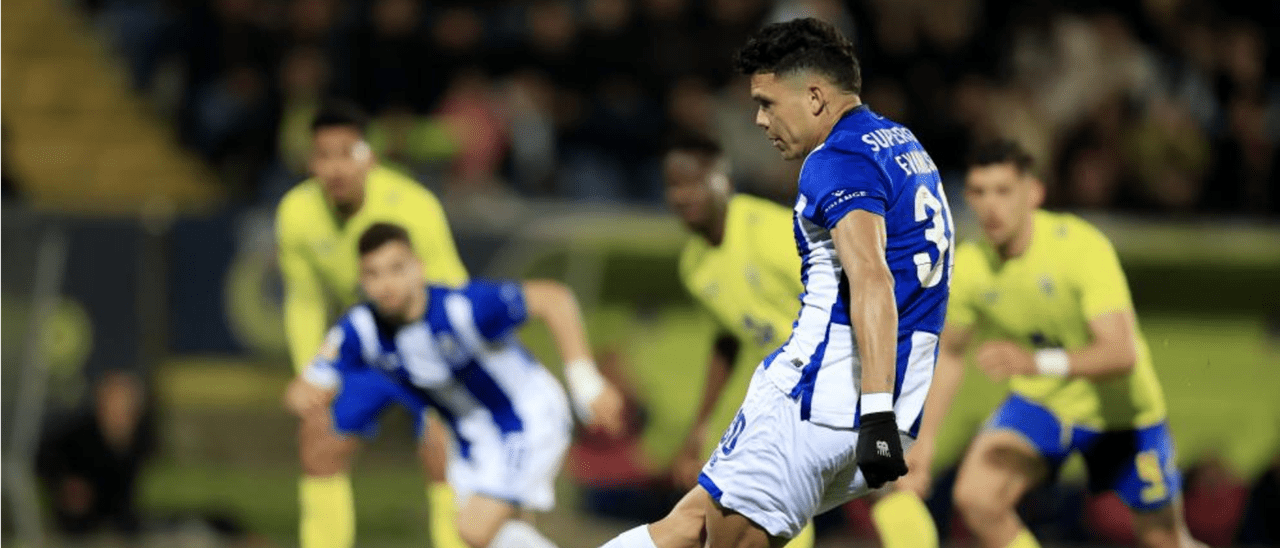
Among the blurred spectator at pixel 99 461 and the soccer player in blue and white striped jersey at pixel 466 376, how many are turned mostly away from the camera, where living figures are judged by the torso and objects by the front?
0

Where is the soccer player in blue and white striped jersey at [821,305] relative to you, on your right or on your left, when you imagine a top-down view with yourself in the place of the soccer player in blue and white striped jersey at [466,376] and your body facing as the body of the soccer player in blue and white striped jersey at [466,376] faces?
on your left

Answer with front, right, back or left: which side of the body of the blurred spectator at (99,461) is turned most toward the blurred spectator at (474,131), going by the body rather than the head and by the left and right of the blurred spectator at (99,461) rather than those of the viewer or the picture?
back

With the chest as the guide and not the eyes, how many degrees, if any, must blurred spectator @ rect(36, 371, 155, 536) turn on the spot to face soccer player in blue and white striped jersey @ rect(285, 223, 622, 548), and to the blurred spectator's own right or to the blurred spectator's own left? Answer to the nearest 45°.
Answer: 0° — they already face them

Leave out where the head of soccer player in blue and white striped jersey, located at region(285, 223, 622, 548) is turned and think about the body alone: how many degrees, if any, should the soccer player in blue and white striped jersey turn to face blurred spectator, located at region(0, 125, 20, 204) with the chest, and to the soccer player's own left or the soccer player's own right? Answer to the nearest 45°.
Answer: approximately 90° to the soccer player's own right

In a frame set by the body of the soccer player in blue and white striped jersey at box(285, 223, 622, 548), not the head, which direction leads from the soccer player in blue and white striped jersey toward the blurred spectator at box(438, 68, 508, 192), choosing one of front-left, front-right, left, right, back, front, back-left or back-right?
back-right

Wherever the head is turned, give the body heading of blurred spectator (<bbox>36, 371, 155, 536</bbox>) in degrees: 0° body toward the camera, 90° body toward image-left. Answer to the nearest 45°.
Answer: approximately 0°

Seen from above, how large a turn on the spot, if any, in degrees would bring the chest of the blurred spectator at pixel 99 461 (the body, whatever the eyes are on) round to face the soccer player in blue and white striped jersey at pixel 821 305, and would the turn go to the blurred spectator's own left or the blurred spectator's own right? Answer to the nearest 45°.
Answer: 0° — they already face them

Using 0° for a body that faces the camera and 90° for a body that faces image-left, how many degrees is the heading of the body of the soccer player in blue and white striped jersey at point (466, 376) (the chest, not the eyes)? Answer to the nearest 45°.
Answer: approximately 45°

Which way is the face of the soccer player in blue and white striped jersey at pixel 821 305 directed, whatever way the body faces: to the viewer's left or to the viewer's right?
to the viewer's left

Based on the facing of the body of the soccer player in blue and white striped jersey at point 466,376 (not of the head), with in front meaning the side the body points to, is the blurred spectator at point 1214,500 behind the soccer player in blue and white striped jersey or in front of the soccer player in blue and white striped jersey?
behind
